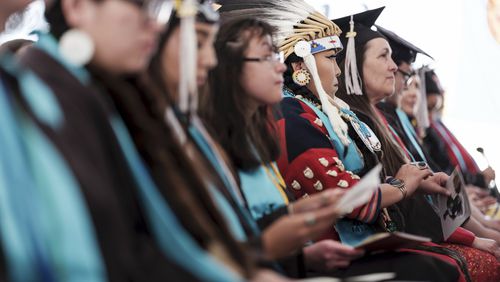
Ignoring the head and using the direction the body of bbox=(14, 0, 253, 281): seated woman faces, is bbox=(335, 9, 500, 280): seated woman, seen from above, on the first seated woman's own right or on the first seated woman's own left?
on the first seated woman's own left

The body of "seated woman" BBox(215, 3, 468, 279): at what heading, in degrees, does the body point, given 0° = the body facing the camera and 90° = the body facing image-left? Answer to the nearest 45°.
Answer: approximately 270°

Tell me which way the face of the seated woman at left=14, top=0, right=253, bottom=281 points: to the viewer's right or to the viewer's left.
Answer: to the viewer's right

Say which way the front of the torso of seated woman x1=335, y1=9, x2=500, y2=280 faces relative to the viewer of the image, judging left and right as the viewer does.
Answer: facing to the right of the viewer

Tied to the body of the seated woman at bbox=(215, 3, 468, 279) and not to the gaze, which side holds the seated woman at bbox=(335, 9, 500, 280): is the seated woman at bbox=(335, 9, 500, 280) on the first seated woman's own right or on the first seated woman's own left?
on the first seated woman's own left

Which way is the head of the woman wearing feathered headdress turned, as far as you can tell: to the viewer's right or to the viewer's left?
to the viewer's right

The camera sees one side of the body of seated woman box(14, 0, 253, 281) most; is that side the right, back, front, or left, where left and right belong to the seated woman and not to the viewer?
right

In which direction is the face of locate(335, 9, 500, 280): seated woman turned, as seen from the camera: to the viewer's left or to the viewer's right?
to the viewer's right

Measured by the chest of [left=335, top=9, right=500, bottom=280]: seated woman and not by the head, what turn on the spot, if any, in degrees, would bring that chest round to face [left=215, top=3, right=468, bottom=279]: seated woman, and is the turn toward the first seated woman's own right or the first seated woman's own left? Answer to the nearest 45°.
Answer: approximately 90° to the first seated woman's own right
